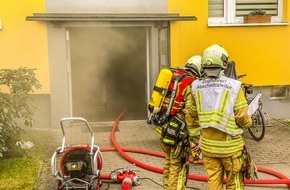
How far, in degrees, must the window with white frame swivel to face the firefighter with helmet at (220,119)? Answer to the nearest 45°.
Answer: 0° — it already faces them

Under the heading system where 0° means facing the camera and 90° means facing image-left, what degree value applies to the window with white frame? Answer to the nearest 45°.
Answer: approximately 0°

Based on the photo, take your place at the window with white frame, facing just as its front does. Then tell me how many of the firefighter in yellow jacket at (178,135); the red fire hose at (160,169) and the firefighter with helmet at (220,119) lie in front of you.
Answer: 3

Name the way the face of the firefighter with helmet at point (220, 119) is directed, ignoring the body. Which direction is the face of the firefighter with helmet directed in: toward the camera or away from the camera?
away from the camera

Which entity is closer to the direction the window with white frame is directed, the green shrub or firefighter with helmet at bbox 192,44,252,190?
the firefighter with helmet

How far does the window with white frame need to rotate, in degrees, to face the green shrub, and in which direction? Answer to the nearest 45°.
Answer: approximately 45° to its right
